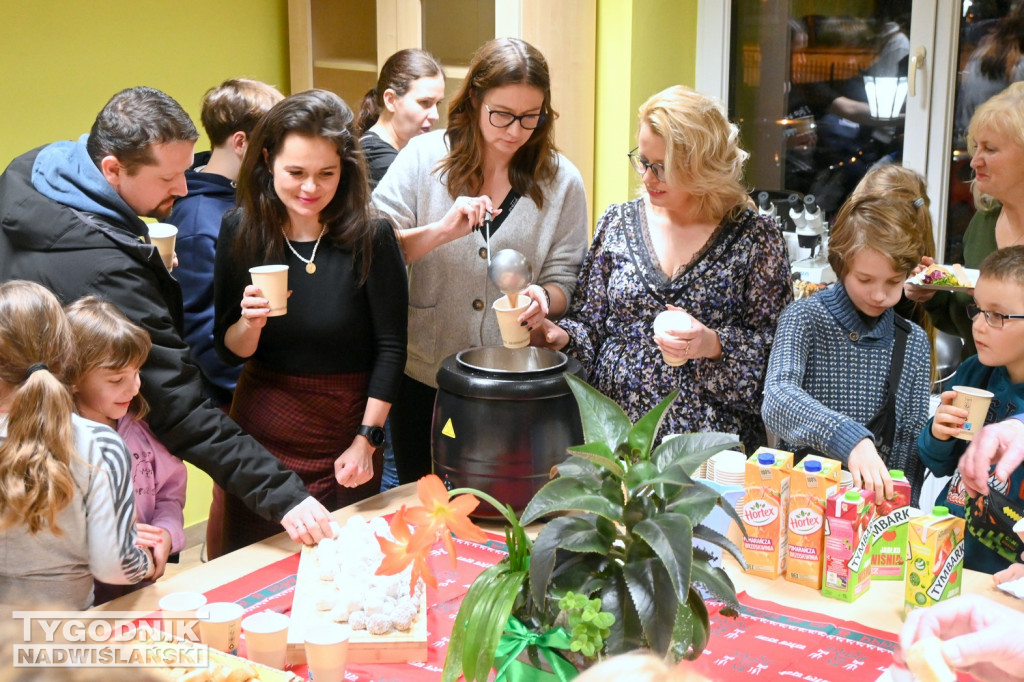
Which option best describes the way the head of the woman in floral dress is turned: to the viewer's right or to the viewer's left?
to the viewer's left

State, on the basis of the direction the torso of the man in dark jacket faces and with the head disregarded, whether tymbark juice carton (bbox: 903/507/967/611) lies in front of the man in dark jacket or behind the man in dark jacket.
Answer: in front

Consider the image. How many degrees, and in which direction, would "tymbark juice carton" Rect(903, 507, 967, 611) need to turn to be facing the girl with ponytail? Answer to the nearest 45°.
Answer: approximately 135° to its right

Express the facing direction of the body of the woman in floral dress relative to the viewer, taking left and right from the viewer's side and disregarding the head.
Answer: facing the viewer and to the left of the viewer

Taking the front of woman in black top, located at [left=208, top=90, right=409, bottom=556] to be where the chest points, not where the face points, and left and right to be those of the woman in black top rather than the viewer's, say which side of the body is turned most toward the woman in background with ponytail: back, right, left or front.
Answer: back

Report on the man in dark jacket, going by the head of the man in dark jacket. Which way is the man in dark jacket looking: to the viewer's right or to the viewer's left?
to the viewer's right

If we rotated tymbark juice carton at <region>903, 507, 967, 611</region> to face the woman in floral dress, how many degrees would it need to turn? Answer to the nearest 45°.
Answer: approximately 180°

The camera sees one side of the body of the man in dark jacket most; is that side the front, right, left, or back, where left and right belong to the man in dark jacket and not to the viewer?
right

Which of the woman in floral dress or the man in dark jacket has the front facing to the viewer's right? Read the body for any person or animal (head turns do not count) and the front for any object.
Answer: the man in dark jacket

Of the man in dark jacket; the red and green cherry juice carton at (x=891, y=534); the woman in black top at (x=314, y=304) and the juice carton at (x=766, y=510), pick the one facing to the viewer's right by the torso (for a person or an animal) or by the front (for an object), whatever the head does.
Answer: the man in dark jacket

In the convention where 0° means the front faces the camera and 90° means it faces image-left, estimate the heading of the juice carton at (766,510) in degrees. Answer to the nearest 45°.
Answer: approximately 0°

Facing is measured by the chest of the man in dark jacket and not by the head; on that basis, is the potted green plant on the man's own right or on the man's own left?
on the man's own right

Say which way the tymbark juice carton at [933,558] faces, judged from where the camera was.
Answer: facing the viewer and to the right of the viewer
